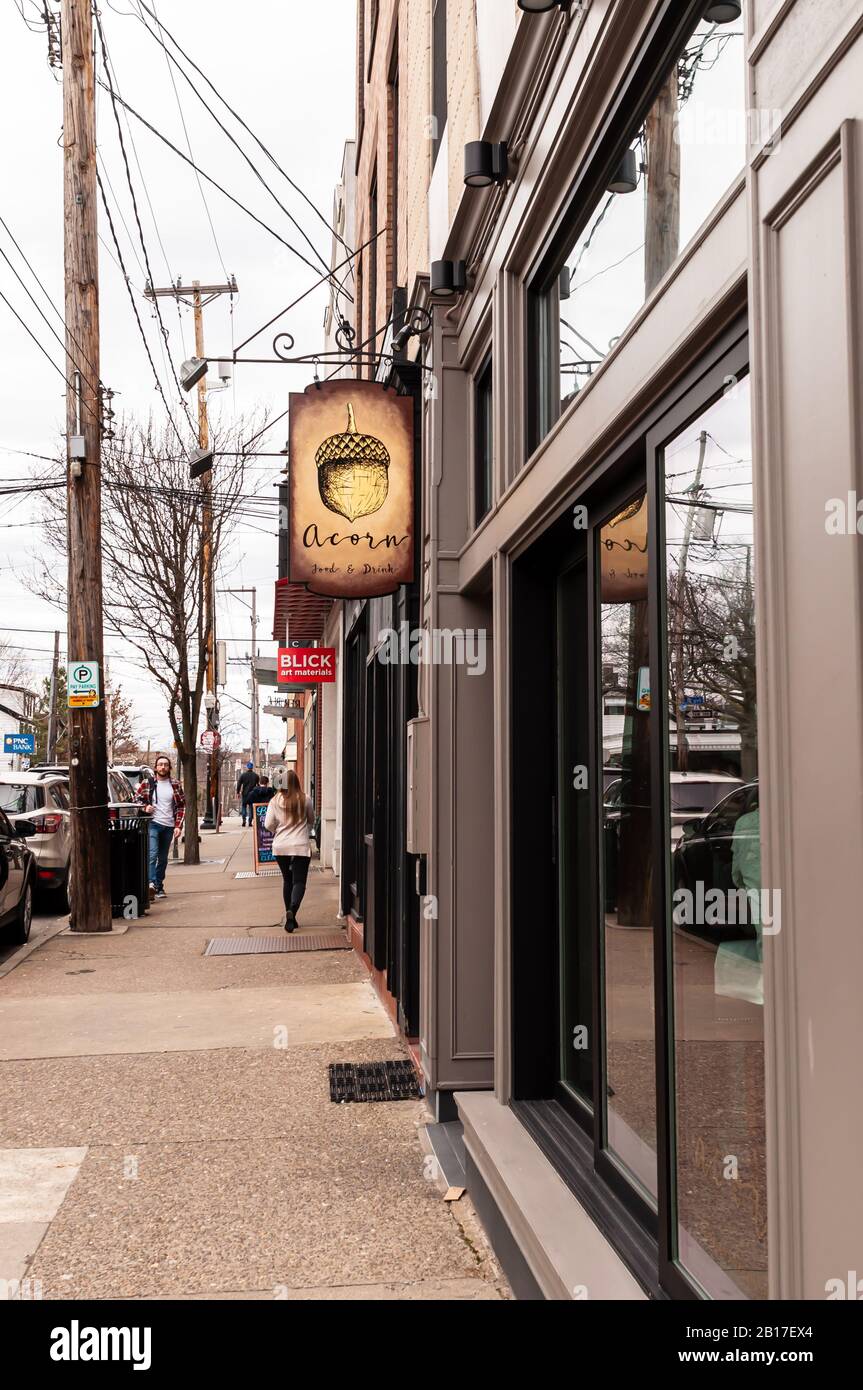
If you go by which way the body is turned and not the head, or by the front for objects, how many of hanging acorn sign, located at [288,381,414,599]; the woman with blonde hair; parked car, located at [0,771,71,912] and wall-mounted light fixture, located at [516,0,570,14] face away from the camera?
2

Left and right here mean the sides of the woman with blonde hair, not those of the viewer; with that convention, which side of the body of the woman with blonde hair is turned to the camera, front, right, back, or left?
back

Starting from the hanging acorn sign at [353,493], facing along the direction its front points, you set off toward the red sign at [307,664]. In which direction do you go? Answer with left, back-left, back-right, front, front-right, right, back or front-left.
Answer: back

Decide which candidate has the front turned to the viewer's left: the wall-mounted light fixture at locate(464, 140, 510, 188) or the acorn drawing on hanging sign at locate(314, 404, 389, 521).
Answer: the wall-mounted light fixture

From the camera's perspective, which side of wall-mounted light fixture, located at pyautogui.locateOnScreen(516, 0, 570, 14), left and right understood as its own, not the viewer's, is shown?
left

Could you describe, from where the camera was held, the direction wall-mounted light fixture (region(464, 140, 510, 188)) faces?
facing to the left of the viewer

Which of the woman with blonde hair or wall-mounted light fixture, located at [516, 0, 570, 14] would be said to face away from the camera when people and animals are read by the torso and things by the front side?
the woman with blonde hair

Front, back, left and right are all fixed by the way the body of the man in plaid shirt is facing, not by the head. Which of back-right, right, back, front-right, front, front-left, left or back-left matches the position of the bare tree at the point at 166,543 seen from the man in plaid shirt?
back

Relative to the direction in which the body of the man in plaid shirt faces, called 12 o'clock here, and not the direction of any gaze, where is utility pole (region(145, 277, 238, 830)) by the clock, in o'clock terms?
The utility pole is roughly at 6 o'clock from the man in plaid shirt.

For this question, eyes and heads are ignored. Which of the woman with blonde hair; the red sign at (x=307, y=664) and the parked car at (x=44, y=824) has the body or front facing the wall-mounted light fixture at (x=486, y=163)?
the red sign
